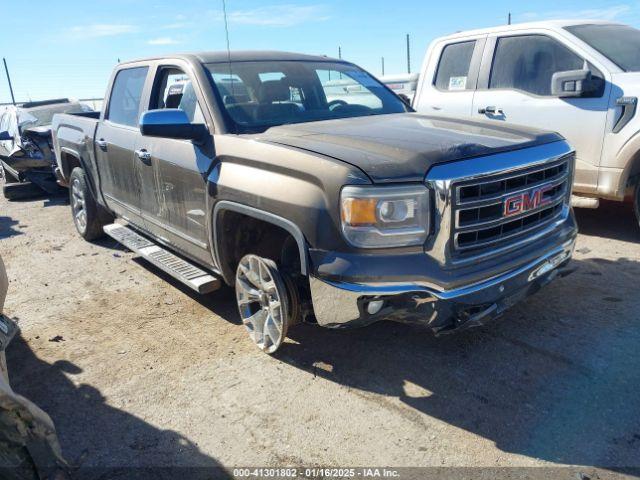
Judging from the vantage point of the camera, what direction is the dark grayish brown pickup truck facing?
facing the viewer and to the right of the viewer

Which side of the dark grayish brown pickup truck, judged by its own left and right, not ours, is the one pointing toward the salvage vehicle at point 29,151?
back

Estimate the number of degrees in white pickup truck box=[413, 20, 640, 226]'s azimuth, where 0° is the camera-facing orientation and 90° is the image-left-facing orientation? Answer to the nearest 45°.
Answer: approximately 315°

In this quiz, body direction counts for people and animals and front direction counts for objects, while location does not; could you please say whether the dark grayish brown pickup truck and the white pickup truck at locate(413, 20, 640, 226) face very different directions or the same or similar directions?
same or similar directions

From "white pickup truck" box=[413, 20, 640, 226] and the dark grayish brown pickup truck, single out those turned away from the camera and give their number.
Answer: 0

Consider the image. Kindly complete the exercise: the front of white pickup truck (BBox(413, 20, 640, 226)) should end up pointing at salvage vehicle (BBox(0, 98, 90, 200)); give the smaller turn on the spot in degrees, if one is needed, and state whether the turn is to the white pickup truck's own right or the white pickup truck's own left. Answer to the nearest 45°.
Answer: approximately 135° to the white pickup truck's own right

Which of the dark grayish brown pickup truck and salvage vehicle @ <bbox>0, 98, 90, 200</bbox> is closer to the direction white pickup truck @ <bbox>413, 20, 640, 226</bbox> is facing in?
the dark grayish brown pickup truck

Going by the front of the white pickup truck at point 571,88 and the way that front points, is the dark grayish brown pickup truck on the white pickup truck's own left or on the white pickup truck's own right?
on the white pickup truck's own right

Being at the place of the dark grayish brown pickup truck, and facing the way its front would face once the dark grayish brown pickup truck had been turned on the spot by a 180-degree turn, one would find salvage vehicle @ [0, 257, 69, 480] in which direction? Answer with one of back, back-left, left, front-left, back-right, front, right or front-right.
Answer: left

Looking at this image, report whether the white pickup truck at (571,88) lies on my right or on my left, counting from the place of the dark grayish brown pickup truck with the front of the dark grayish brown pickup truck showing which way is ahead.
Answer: on my left
